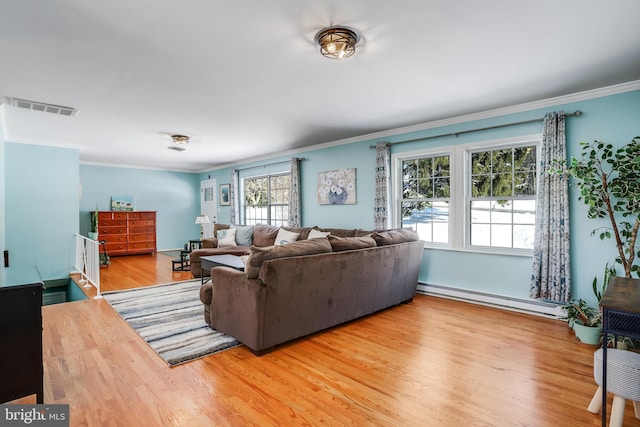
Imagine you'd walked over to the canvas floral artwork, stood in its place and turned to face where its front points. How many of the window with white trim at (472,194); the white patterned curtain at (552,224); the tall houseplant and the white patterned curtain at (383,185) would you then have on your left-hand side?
4

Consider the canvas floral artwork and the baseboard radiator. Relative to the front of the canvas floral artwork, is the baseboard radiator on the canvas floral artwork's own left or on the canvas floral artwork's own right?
on the canvas floral artwork's own left

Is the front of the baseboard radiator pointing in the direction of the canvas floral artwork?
no

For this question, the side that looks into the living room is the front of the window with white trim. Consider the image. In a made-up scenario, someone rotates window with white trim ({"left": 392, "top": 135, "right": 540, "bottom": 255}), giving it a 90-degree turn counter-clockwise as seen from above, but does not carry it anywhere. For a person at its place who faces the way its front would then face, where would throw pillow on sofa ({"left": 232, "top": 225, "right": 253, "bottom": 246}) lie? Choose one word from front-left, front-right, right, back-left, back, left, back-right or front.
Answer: back-right

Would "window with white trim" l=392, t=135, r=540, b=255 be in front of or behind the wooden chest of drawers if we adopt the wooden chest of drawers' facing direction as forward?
in front

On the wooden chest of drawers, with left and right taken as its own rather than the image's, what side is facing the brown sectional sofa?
front

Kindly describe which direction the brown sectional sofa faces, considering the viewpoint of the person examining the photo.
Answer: facing away from the viewer and to the left of the viewer

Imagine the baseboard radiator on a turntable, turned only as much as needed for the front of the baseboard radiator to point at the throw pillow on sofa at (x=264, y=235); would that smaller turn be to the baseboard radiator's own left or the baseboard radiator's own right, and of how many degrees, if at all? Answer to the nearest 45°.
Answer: approximately 45° to the baseboard radiator's own right

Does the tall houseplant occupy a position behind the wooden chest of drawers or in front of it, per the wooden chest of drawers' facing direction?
in front

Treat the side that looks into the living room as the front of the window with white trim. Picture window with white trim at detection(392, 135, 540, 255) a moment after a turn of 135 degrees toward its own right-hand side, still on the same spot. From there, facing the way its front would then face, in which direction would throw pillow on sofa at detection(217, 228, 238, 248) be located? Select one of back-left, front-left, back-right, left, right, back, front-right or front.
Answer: left

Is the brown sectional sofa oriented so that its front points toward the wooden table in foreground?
no

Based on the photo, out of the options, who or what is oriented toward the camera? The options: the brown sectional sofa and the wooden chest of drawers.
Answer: the wooden chest of drawers

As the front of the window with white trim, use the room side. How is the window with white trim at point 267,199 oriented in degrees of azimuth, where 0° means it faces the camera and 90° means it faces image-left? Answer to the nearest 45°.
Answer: approximately 45°

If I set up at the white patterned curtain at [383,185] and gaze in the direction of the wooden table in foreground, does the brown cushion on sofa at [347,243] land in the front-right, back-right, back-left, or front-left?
front-right

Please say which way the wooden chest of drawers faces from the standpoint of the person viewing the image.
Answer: facing the viewer

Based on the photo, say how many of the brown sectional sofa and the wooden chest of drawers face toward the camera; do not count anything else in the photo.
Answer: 1

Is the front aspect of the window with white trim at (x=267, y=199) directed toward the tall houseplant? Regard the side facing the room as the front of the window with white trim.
no
